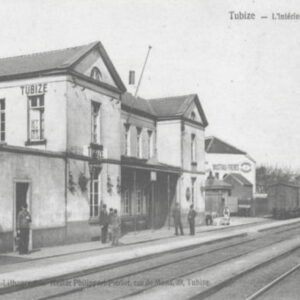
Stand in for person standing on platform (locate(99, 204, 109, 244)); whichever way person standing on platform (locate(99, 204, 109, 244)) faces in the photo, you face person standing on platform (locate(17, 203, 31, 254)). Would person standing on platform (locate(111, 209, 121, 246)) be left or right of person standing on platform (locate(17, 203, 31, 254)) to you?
left

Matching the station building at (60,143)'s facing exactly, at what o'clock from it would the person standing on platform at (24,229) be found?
The person standing on platform is roughly at 2 o'clock from the station building.

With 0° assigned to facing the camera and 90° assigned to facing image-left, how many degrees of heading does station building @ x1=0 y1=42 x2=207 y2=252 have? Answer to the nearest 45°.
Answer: approximately 315°
